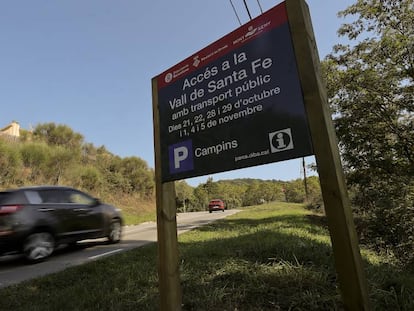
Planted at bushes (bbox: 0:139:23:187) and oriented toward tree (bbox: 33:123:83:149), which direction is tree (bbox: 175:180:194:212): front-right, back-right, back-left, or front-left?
front-right

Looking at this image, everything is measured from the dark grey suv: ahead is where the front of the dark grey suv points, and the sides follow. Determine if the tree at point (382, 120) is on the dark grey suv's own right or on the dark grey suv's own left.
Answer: on the dark grey suv's own right

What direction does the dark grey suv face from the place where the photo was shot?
facing away from the viewer and to the right of the viewer

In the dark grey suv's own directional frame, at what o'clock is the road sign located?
The road sign is roughly at 4 o'clock from the dark grey suv.

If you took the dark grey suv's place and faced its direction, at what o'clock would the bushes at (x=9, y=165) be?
The bushes is roughly at 10 o'clock from the dark grey suv.

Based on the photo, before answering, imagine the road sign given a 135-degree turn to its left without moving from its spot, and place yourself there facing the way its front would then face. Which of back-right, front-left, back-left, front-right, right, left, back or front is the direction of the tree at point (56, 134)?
back-left

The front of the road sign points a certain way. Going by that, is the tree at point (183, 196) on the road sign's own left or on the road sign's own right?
on the road sign's own right

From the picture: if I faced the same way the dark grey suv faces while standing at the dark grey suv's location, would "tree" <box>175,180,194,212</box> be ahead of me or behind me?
ahead

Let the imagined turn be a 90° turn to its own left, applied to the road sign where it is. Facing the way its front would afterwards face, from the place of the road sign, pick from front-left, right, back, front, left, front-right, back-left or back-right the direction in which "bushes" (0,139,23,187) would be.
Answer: back

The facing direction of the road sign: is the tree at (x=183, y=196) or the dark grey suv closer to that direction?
the dark grey suv
